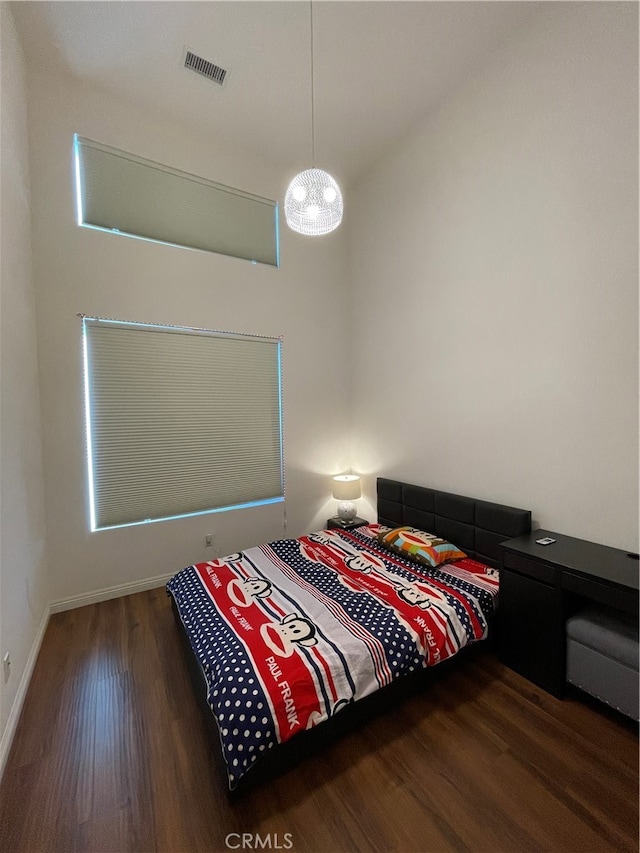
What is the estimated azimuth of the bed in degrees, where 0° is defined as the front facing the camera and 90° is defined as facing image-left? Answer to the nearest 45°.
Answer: approximately 45°

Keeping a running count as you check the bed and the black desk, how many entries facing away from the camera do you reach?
0

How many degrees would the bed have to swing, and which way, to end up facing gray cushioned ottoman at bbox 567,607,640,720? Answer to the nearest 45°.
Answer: approximately 135° to its left

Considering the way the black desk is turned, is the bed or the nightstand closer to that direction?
the bed

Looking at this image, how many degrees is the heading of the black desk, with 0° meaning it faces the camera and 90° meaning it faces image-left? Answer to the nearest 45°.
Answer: approximately 45°

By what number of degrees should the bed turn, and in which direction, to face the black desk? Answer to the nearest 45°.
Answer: approximately 135° to its left
